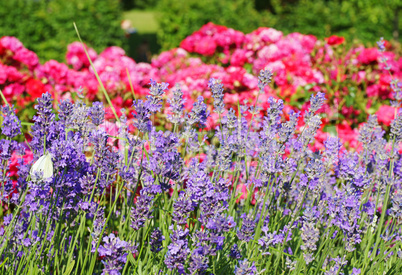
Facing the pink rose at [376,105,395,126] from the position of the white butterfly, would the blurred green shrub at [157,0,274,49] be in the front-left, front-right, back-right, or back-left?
front-left

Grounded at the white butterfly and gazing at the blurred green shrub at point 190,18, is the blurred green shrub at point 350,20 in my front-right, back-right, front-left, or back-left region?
front-right
